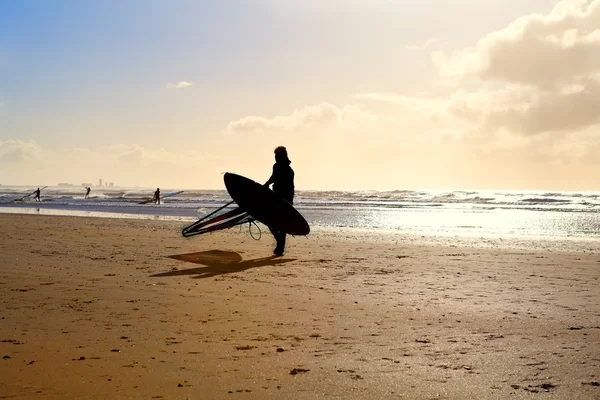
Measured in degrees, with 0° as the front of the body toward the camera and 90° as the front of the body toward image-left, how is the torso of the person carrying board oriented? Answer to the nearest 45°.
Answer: approximately 90°
